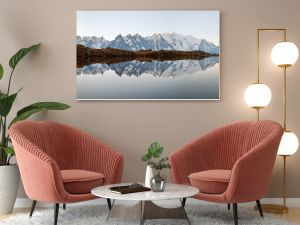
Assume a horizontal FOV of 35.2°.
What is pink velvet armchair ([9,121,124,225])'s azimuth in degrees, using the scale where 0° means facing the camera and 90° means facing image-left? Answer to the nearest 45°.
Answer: approximately 315°

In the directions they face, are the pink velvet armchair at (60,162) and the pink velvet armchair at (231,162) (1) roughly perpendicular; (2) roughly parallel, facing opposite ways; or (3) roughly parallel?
roughly perpendicular

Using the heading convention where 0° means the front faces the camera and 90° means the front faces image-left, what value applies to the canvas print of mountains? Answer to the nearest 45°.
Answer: approximately 0°

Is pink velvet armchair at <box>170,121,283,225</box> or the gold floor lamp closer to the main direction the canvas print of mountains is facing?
the pink velvet armchair

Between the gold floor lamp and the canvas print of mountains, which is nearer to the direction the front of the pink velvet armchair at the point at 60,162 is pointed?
the gold floor lamp

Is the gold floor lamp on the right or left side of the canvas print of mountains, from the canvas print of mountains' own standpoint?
on its left

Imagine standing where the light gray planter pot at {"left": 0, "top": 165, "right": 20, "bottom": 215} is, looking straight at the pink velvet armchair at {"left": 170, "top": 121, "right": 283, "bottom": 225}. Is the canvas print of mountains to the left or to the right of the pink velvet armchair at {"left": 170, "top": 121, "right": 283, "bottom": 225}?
left

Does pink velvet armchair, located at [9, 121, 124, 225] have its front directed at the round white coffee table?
yes

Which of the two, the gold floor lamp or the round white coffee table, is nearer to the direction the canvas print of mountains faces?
the round white coffee table

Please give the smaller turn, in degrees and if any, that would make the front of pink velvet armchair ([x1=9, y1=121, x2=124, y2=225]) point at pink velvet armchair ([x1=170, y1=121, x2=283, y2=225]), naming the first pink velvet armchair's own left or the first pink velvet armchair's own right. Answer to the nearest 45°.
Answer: approximately 45° to the first pink velvet armchair's own left

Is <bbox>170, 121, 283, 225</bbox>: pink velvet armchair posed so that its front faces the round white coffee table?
yes
